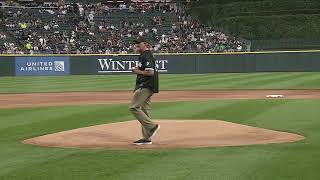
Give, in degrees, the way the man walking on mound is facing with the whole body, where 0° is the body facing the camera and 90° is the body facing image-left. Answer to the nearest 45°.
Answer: approximately 90°

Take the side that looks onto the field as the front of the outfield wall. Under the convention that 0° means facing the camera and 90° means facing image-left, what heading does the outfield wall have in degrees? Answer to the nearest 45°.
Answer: approximately 0°

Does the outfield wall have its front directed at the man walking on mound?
yes

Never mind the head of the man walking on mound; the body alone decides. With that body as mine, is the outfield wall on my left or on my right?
on my right
